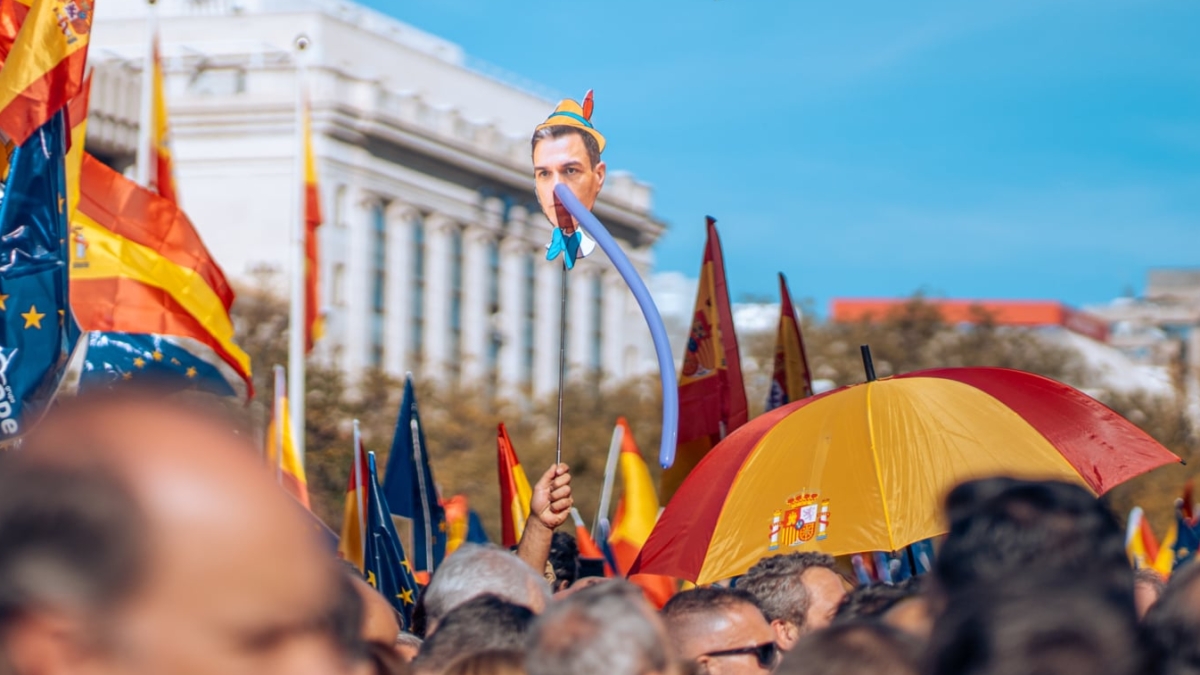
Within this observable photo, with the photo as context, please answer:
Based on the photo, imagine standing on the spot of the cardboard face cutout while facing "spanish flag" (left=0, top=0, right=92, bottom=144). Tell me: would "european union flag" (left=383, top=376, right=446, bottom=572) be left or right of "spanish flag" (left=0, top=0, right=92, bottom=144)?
right

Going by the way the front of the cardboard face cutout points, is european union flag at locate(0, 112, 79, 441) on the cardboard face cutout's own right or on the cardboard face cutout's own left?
on the cardboard face cutout's own right

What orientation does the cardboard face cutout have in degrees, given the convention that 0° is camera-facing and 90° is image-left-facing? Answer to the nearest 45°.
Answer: approximately 0°

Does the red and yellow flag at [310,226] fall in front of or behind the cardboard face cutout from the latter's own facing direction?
behind
